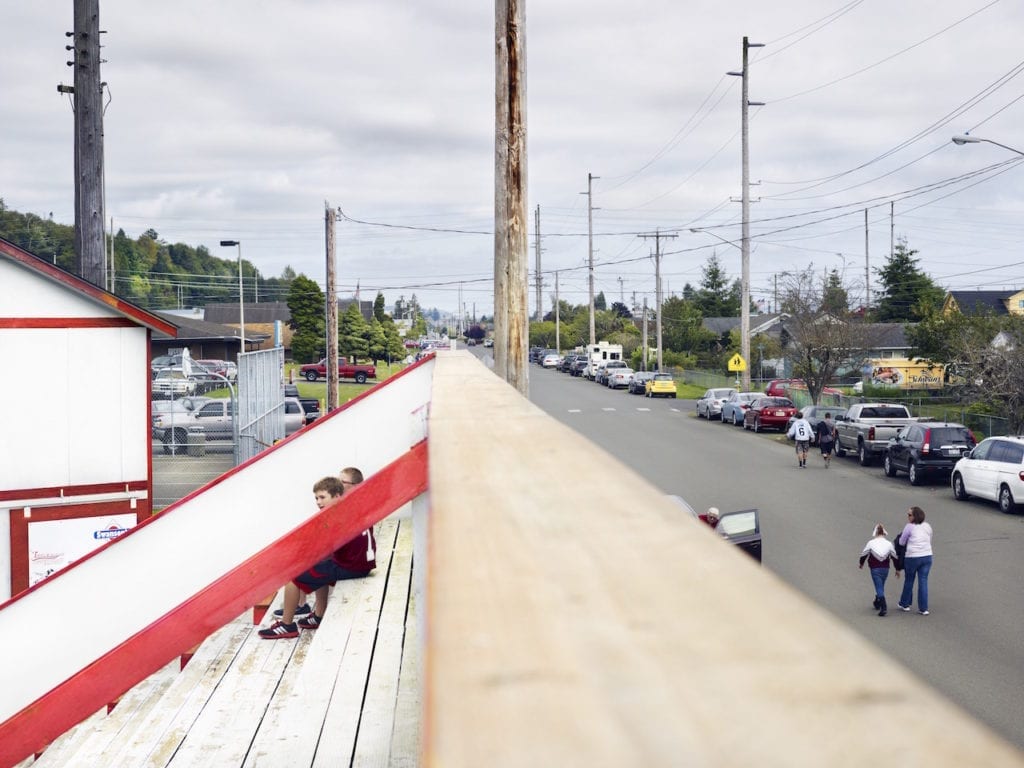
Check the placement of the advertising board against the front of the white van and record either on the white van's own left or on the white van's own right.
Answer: on the white van's own left

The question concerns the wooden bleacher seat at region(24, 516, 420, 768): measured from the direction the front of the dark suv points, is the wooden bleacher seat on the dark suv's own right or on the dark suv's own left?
on the dark suv's own left

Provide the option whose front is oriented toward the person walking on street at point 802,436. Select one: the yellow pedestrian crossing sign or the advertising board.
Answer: the yellow pedestrian crossing sign

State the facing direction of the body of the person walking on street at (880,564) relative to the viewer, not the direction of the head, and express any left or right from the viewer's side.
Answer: facing away from the viewer

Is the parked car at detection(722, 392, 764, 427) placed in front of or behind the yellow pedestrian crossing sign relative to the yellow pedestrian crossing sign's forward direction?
in front

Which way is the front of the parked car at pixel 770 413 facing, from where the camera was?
facing away from the viewer and to the left of the viewer

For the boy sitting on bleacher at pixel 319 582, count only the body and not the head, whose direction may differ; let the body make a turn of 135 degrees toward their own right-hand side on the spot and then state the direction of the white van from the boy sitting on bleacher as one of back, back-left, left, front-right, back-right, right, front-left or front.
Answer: front

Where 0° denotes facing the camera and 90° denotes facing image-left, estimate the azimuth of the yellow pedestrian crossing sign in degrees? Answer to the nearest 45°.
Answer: approximately 0°

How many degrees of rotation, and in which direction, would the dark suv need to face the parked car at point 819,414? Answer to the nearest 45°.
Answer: approximately 45° to its right

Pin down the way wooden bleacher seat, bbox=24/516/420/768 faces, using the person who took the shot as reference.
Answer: facing to the left of the viewer

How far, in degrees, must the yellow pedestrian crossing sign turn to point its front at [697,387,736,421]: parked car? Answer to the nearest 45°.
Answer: approximately 45° to its right

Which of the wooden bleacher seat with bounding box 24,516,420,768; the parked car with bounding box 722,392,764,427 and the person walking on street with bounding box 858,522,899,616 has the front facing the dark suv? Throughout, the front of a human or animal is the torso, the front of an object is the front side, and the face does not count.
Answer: the person walking on street

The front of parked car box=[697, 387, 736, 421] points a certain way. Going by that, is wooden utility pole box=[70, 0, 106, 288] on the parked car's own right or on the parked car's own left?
on the parked car's own left

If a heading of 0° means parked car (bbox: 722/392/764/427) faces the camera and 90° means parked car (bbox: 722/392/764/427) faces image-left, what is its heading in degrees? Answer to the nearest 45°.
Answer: approximately 135°

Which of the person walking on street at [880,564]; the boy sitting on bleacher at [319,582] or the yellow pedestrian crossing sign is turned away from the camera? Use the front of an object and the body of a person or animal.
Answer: the person walking on street
